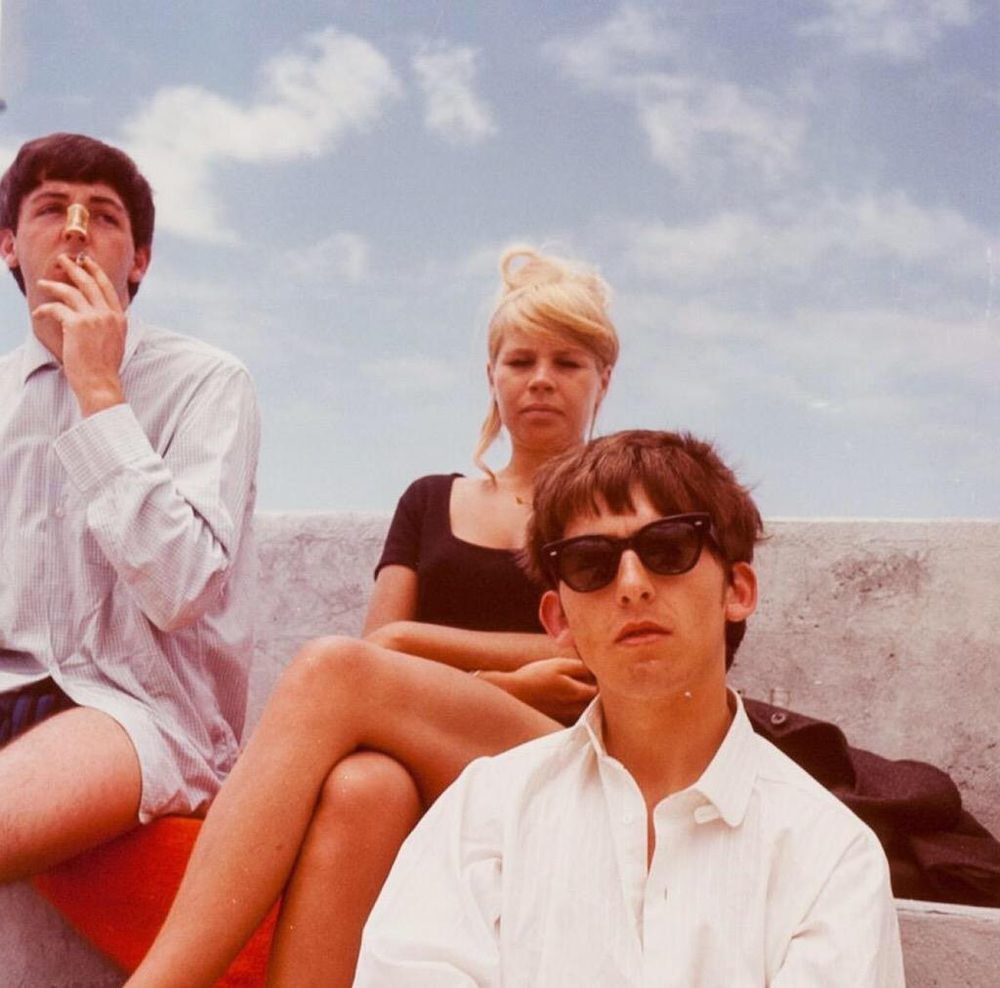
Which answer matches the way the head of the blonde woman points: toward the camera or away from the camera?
toward the camera

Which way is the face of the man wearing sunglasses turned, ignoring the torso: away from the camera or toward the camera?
toward the camera

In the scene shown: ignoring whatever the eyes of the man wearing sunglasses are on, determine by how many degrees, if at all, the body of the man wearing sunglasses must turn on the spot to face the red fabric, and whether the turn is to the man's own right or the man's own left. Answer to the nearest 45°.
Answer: approximately 135° to the man's own right

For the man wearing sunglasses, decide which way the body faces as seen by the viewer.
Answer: toward the camera
